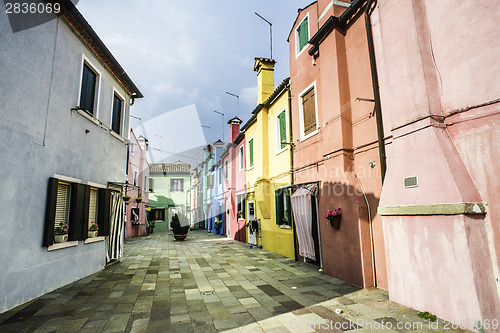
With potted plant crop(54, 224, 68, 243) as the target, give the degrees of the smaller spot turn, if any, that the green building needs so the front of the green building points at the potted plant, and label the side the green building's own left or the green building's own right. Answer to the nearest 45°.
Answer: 0° — it already faces it

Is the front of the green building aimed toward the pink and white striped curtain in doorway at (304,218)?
yes

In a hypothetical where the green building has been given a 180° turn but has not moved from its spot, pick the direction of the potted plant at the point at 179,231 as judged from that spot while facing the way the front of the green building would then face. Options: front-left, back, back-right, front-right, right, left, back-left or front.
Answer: back

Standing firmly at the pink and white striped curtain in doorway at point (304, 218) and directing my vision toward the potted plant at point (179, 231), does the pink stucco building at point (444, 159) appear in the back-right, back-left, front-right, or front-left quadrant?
back-left

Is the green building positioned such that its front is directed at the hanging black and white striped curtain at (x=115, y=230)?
yes

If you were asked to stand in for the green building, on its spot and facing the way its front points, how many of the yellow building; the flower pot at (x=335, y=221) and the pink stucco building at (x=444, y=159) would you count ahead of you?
3

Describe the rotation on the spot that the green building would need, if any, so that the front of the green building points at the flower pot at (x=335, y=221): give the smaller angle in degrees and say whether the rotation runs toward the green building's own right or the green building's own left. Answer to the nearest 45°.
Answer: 0° — it already faces it

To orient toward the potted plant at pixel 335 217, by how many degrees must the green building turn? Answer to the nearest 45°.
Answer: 0° — it already faces it

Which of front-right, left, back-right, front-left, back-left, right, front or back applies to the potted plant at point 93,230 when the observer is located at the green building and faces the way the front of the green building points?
front

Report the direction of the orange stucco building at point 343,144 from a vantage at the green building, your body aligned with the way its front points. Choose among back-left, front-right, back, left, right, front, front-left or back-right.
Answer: front

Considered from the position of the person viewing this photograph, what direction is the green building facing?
facing the viewer

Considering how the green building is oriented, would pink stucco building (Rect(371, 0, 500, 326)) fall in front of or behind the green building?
in front

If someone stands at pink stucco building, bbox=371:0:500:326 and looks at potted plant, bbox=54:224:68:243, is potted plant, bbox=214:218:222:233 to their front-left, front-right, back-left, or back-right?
front-right

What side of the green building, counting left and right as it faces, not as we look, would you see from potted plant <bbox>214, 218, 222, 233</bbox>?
front
